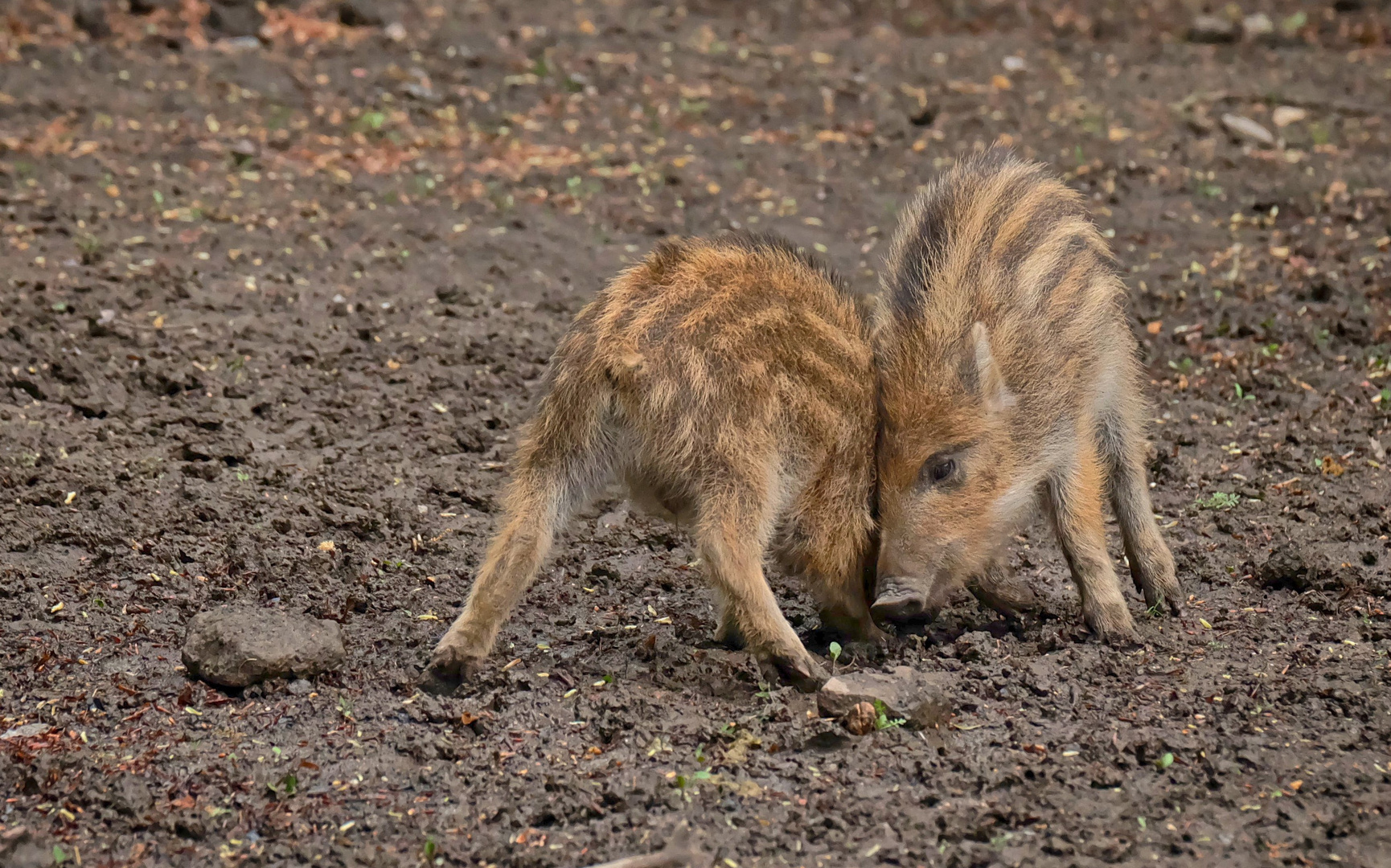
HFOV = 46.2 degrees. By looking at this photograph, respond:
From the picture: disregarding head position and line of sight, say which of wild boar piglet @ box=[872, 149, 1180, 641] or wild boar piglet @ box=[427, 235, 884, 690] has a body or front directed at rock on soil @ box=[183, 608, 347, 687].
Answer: wild boar piglet @ box=[872, 149, 1180, 641]

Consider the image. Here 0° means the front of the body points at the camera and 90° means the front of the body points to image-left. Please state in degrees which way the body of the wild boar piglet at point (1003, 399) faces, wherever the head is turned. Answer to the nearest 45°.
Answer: approximately 45°

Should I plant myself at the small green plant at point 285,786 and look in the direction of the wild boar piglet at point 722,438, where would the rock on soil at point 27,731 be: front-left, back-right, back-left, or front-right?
back-left

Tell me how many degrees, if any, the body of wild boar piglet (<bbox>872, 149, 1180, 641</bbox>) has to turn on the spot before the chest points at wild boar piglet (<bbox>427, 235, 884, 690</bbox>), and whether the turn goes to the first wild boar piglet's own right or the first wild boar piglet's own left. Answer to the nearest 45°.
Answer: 0° — it already faces it

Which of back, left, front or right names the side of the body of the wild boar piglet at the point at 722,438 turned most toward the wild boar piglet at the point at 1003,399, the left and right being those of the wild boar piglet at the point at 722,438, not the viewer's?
front

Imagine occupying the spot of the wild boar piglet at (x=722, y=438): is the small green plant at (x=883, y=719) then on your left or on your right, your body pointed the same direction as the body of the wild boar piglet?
on your right

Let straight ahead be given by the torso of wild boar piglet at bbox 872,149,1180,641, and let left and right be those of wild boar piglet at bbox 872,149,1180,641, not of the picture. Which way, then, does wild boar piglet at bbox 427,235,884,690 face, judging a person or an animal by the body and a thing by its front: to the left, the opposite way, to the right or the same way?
the opposite way

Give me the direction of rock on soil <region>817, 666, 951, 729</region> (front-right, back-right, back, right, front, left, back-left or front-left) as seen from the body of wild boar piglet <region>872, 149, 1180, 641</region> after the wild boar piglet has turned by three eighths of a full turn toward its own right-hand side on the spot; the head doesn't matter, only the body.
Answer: back

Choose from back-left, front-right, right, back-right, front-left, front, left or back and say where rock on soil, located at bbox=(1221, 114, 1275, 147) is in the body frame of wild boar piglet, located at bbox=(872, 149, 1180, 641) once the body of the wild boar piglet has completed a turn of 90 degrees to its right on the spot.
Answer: front-right

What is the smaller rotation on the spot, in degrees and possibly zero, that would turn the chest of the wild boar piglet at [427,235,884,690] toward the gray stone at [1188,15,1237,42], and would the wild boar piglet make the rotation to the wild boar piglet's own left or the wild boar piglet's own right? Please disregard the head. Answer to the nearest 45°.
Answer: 0° — it already faces it

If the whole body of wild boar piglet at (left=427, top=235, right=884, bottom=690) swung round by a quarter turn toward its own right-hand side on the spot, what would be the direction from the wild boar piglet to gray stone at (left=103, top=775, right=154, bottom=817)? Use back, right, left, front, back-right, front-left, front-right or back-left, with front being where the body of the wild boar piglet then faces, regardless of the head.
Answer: right

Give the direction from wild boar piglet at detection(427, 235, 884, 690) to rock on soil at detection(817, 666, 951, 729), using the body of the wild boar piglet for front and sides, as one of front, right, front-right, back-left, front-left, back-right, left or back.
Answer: right

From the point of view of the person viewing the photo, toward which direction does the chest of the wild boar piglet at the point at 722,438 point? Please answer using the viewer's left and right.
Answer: facing away from the viewer and to the right of the viewer

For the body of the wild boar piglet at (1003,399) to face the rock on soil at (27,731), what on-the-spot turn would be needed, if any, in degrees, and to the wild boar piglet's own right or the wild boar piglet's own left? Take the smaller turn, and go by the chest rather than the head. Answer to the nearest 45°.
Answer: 0° — it already faces it
